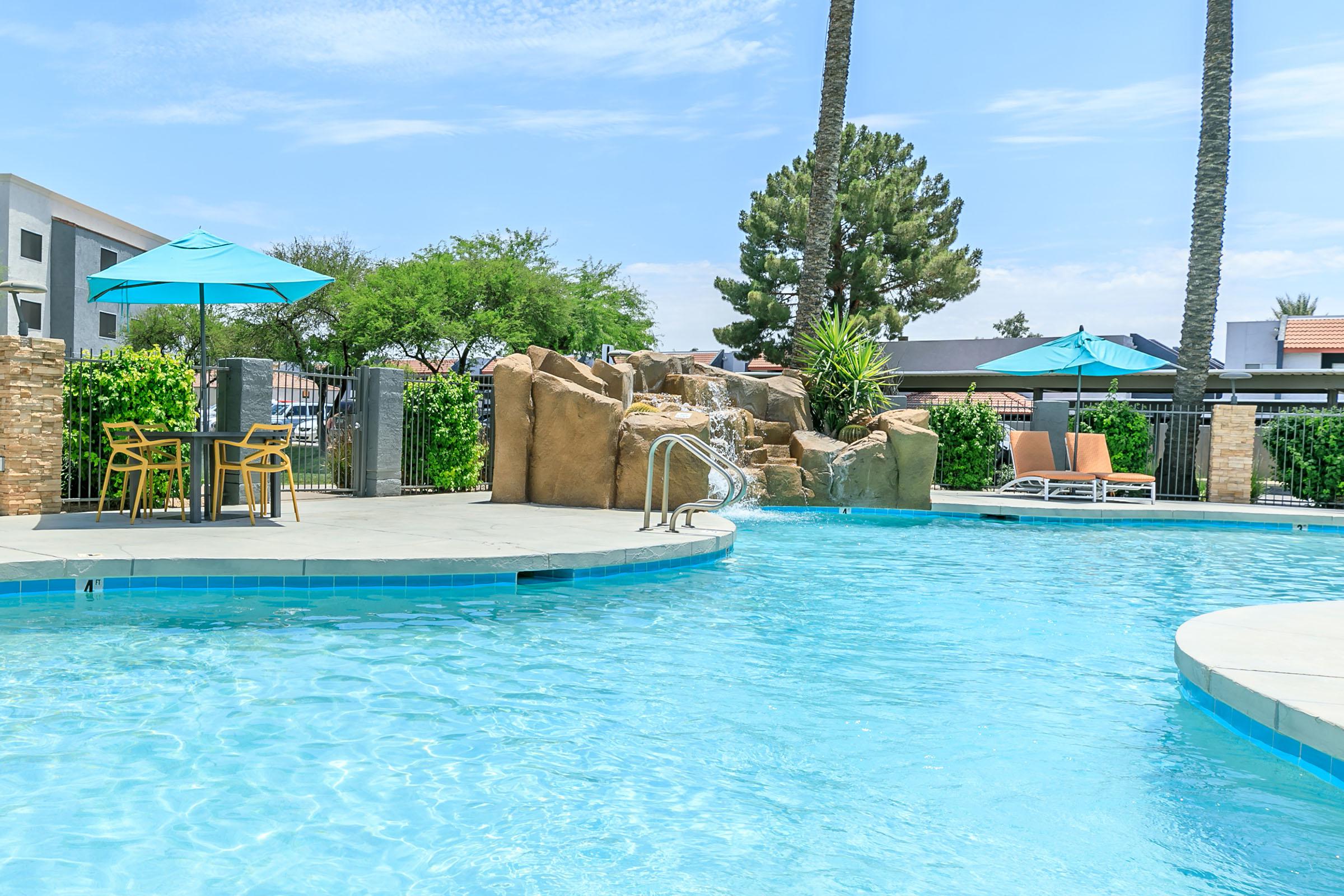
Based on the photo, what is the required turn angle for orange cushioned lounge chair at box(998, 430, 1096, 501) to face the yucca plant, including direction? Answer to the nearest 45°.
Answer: approximately 135° to its right

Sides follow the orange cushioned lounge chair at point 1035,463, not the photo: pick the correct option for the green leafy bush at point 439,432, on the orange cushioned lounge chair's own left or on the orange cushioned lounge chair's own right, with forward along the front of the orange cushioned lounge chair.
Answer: on the orange cushioned lounge chair's own right

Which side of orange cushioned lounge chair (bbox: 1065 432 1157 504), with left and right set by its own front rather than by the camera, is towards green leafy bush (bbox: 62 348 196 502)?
right

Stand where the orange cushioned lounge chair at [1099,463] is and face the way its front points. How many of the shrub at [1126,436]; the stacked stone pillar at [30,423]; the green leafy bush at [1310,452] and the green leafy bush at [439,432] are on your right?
2

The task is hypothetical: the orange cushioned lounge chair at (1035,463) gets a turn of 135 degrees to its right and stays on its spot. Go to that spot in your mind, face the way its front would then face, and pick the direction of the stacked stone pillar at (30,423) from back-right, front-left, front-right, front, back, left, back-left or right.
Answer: front-left

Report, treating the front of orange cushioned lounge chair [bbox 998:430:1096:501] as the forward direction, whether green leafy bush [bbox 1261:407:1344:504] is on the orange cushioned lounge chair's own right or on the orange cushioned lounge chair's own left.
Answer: on the orange cushioned lounge chair's own left

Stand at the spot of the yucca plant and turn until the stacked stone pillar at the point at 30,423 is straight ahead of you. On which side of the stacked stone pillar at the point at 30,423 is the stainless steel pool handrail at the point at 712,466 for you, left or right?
left

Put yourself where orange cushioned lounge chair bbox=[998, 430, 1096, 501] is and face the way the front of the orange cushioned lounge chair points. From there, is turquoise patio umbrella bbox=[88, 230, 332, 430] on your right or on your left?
on your right

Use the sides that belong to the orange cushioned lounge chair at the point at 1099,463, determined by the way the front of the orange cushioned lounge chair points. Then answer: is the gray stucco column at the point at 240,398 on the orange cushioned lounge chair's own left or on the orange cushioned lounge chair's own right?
on the orange cushioned lounge chair's own right

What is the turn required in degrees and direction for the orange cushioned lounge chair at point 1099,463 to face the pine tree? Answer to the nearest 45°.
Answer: approximately 180°

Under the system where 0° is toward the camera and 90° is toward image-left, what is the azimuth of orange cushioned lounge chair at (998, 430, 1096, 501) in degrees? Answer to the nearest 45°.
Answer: approximately 315°
